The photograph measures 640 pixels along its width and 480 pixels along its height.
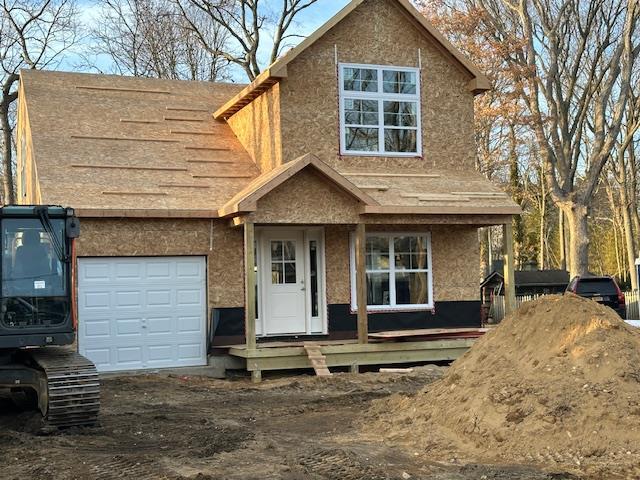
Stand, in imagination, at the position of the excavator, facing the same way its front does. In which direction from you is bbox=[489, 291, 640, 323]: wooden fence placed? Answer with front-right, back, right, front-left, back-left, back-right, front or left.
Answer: back-left

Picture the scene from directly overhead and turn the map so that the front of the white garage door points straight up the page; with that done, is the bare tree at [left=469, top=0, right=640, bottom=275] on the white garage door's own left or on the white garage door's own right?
on the white garage door's own left

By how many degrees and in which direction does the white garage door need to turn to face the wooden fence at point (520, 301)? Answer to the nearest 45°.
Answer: approximately 135° to its left

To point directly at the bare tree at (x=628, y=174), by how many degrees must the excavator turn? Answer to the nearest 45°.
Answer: approximately 135° to its left

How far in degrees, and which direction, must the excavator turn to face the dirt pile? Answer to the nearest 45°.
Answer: approximately 45° to its left

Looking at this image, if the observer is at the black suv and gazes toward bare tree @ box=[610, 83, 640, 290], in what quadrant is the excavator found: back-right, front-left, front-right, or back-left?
back-left

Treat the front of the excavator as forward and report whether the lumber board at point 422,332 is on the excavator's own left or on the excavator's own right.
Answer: on the excavator's own left

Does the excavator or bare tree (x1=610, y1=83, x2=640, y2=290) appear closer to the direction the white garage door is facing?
the excavator

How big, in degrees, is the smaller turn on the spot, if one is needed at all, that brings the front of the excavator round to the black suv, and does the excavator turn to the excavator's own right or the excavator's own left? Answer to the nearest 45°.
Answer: approximately 135° to the excavator's own left

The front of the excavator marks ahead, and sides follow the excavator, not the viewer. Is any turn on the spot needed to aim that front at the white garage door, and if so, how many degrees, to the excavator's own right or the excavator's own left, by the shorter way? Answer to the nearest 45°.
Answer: approximately 180°

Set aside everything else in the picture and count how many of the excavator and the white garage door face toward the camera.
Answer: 2
